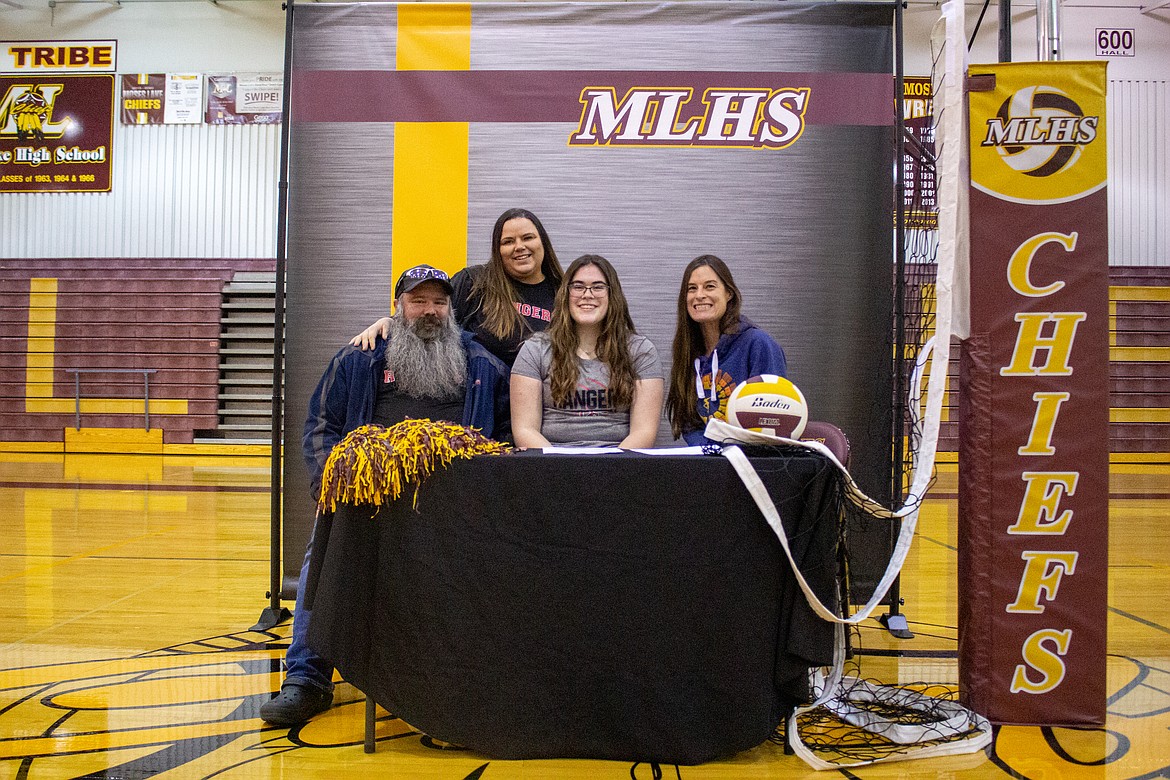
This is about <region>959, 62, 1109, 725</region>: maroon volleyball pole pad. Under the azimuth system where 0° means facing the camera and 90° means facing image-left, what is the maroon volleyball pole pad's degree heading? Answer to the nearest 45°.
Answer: approximately 0°

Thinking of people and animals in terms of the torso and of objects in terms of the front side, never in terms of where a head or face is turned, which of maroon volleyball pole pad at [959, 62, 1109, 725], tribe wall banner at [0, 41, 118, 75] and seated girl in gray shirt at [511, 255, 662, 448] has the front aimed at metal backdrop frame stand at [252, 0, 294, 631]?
the tribe wall banner

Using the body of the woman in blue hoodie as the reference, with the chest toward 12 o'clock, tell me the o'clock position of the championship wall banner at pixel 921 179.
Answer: The championship wall banner is roughly at 6 o'clock from the woman in blue hoodie.

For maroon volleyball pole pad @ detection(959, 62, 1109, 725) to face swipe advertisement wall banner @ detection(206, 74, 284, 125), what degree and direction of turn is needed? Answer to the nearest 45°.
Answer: approximately 135° to its right

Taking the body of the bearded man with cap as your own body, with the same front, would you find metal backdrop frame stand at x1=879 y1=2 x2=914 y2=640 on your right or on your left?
on your left

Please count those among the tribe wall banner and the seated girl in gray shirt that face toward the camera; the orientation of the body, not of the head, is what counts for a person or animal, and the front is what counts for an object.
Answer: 2

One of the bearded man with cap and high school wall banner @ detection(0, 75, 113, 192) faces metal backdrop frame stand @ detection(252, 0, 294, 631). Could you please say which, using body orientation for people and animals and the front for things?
the high school wall banner
